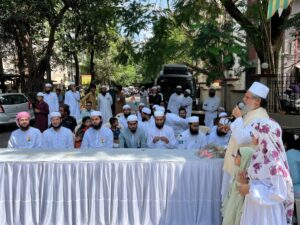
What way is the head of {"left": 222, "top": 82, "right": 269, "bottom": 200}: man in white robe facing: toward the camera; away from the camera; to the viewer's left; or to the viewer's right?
to the viewer's left

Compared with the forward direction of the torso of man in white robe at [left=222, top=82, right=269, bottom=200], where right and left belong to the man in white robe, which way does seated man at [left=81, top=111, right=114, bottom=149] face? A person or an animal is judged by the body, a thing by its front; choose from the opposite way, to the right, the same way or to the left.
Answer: to the left

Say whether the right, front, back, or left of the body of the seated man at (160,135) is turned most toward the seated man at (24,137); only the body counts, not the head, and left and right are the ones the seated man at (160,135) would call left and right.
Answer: right

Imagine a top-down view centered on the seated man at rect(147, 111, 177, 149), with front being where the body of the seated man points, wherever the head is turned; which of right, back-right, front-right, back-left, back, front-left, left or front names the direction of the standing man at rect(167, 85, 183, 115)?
back

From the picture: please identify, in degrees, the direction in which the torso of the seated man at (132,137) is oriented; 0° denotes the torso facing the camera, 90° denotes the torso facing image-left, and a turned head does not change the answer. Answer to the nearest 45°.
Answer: approximately 0°

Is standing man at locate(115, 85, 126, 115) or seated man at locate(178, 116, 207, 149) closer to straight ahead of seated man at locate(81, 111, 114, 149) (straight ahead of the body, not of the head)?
the seated man

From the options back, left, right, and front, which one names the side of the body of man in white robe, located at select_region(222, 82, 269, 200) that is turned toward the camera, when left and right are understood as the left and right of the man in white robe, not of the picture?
left

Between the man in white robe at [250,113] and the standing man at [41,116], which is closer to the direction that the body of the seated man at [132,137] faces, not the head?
the man in white robe

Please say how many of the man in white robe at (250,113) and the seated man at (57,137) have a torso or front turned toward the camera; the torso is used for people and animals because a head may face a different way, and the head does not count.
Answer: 1
